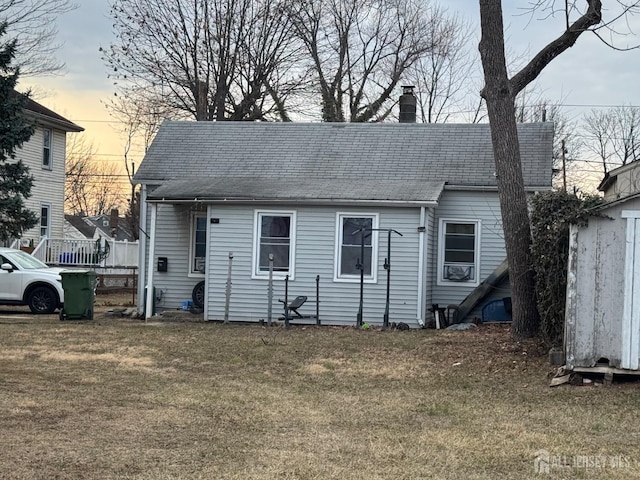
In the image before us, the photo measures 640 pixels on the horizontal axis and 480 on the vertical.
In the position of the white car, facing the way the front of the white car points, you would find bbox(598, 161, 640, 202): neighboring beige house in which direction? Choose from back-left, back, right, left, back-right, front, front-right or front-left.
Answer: front

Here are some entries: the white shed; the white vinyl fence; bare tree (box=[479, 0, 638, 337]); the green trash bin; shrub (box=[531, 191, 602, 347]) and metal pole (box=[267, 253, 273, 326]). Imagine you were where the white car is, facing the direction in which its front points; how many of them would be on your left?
1

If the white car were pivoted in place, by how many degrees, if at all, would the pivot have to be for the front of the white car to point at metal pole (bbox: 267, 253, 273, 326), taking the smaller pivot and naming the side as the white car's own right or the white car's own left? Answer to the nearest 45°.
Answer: approximately 45° to the white car's own right

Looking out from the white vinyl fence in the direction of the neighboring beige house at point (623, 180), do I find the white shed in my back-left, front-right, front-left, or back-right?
front-right

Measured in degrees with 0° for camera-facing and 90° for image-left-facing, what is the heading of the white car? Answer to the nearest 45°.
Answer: approximately 270°

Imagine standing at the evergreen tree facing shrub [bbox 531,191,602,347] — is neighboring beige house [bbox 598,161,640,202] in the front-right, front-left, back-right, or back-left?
front-left

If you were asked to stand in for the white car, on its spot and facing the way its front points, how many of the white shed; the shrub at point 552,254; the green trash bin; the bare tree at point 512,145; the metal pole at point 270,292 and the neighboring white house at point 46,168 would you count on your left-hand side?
1

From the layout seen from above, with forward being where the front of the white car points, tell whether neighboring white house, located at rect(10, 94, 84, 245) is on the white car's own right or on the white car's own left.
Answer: on the white car's own left

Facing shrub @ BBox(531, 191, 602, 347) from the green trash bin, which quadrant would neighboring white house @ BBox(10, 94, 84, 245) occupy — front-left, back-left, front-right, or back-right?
back-left

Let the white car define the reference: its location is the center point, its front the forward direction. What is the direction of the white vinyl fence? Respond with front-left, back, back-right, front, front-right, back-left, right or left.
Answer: left
